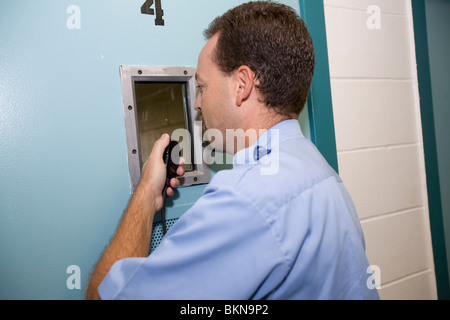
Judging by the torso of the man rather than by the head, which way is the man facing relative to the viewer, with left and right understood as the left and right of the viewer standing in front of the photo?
facing away from the viewer and to the left of the viewer
